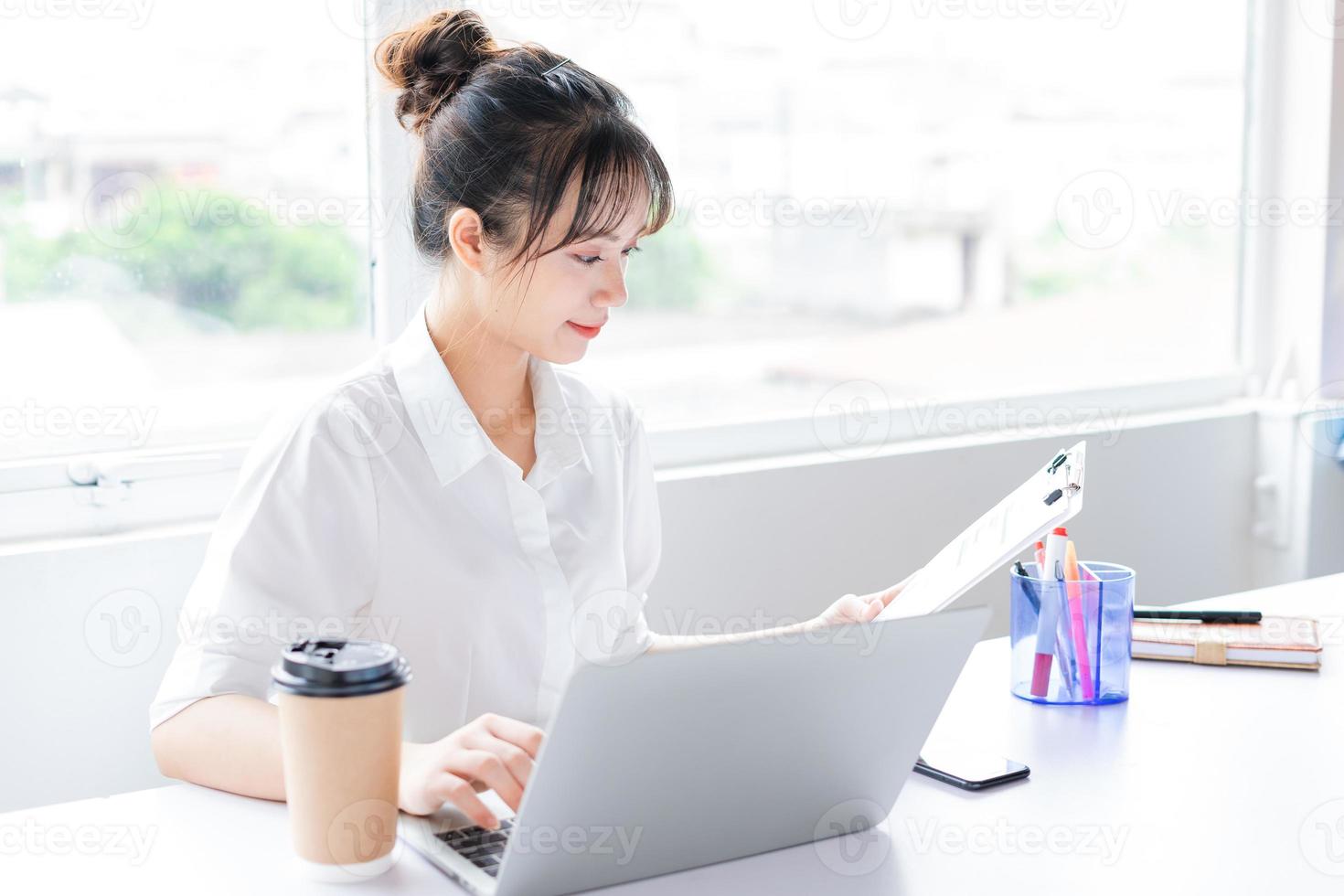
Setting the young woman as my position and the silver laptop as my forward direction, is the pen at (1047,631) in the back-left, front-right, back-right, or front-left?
front-left

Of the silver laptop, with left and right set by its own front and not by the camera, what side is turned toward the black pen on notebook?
right

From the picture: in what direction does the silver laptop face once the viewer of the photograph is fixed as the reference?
facing away from the viewer and to the left of the viewer

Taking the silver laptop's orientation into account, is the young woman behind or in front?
in front

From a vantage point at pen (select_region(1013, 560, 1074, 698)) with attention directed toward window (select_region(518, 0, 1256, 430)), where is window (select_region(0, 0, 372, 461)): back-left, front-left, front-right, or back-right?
front-left

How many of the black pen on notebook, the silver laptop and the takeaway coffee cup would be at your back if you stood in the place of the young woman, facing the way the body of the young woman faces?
0

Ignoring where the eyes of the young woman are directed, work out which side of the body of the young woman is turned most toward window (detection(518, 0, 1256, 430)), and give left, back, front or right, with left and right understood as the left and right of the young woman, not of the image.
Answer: left

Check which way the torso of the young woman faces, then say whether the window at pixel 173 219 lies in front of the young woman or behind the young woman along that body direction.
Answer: behind

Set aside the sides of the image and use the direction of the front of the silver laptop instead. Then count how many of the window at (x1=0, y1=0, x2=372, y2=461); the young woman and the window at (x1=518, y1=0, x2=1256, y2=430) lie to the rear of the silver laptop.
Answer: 0

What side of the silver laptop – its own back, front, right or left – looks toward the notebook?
right

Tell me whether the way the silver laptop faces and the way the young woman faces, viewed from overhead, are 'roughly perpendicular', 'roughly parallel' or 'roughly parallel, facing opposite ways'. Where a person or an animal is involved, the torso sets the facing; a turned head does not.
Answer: roughly parallel, facing opposite ways
